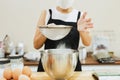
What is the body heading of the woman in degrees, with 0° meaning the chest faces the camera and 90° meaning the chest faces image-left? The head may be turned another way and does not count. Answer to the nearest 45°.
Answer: approximately 0°

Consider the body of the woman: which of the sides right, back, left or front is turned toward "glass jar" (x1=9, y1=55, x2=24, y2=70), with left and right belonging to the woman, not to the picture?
right
